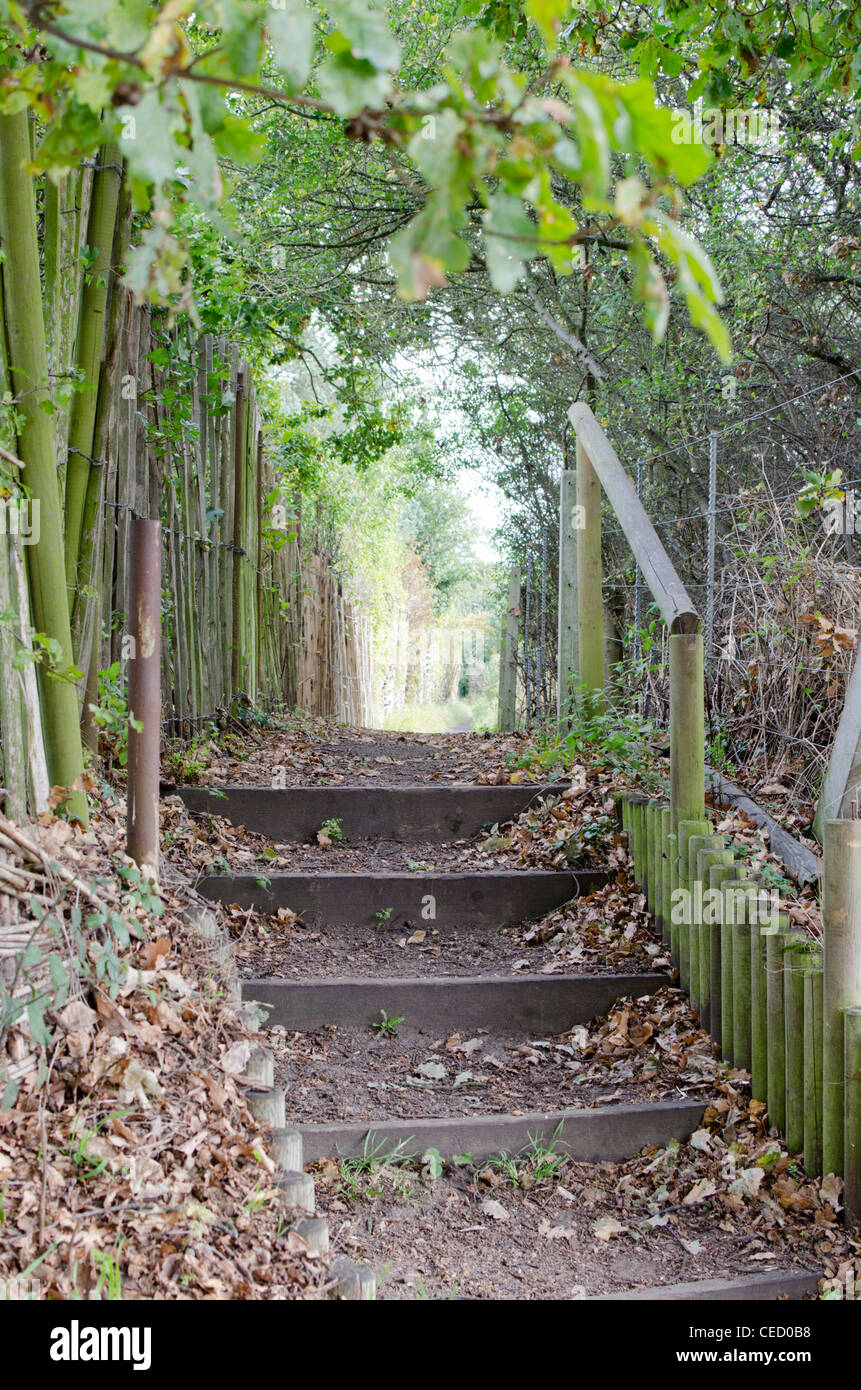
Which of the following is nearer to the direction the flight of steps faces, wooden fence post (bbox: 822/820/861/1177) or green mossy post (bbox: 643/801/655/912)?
the wooden fence post

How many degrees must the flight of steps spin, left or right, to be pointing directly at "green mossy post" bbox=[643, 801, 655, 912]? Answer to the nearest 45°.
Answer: approximately 135° to its left

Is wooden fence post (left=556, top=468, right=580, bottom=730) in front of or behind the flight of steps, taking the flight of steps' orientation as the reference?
behind

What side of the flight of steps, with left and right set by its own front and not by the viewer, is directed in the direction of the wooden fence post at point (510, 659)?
back

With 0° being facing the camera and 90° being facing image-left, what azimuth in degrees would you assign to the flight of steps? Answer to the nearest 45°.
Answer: approximately 0°

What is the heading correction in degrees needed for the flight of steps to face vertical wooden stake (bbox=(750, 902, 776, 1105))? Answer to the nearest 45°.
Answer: approximately 45° to its left
